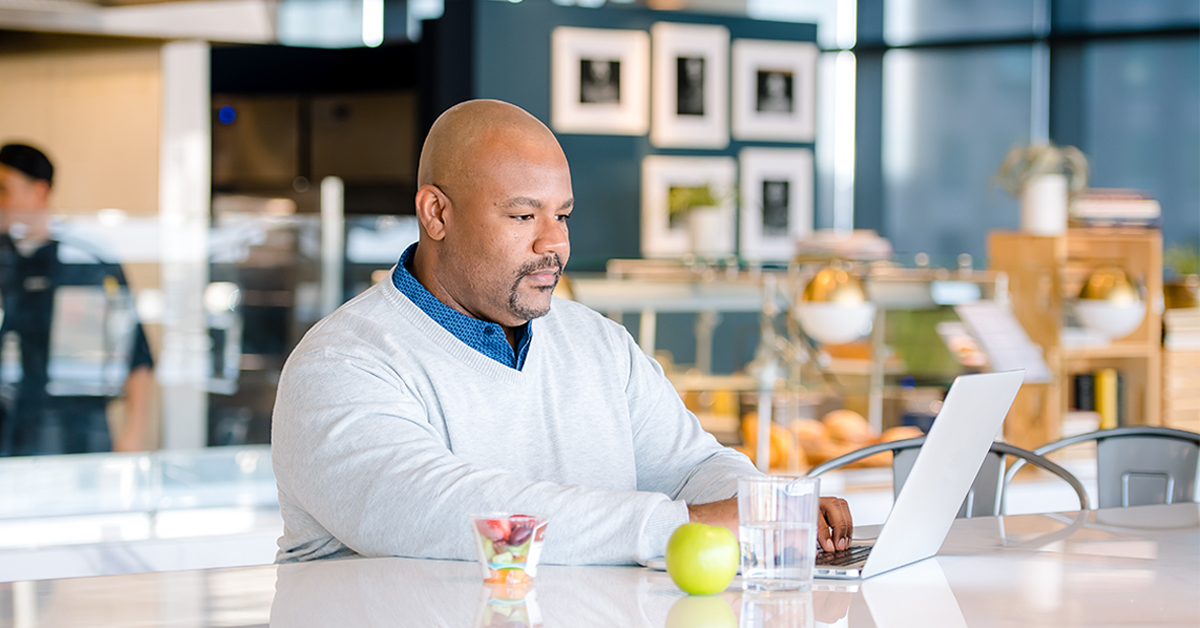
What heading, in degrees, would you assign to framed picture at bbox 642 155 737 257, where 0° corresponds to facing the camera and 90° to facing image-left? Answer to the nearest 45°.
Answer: approximately 0°

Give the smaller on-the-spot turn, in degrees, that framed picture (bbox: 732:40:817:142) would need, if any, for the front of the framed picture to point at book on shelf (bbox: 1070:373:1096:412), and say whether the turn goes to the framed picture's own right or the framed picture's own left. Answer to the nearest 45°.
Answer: approximately 45° to the framed picture's own left

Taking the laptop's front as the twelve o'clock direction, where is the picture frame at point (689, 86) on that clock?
The picture frame is roughly at 1 o'clock from the laptop.

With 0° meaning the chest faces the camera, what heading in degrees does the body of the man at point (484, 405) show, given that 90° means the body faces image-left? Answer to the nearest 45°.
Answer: approximately 315°

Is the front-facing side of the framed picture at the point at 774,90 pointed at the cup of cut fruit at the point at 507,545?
yes

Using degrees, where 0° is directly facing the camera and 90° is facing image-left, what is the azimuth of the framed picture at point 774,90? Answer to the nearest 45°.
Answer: approximately 0°

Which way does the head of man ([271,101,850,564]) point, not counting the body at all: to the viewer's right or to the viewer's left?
to the viewer's right

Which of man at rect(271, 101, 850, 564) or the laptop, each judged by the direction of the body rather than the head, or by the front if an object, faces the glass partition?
the laptop

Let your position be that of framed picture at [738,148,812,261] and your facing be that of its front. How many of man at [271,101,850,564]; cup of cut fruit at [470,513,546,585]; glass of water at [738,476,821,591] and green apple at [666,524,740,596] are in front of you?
4

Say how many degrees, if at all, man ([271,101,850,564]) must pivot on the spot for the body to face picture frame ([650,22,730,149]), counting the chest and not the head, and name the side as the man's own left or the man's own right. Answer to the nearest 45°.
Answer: approximately 135° to the man's own left
